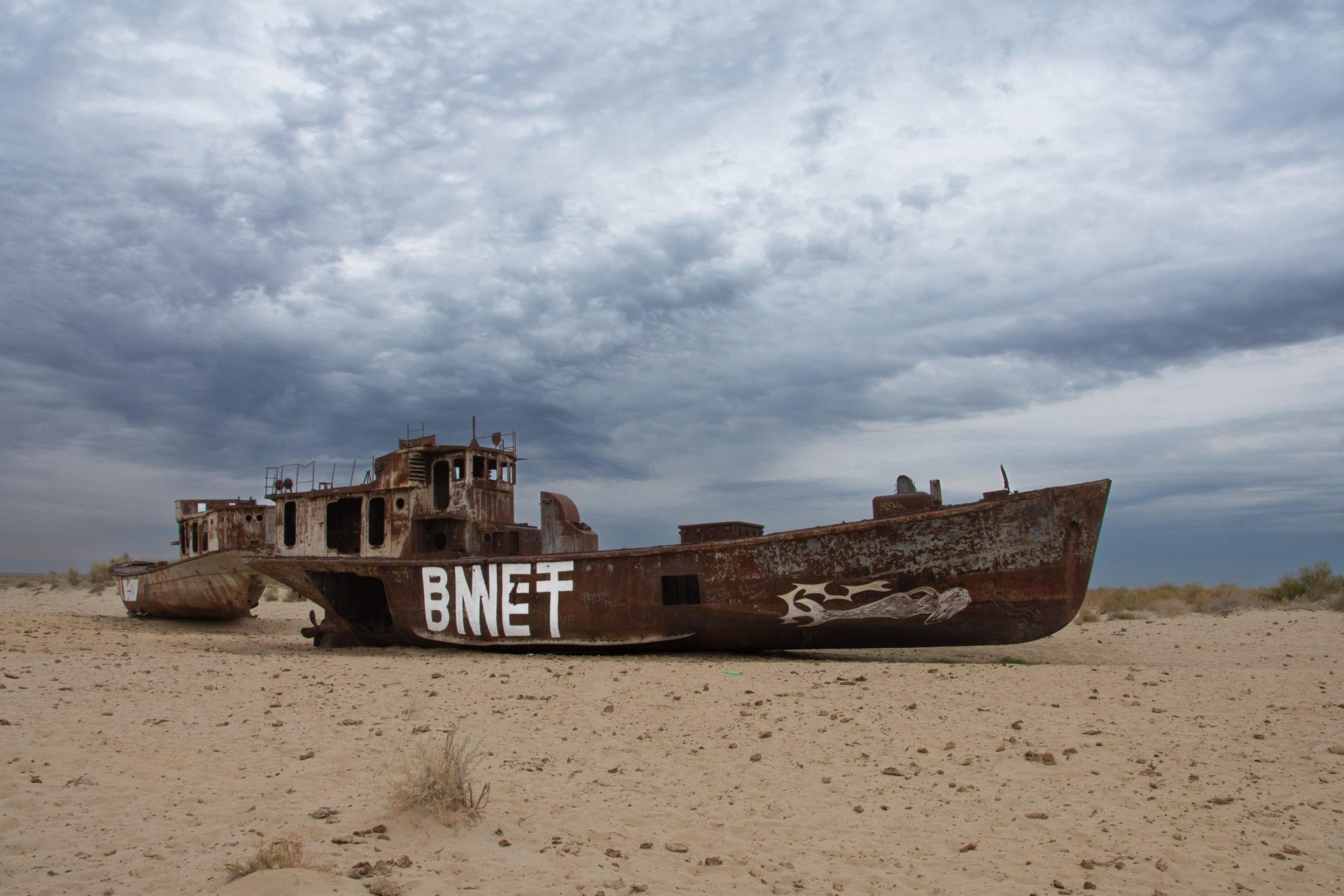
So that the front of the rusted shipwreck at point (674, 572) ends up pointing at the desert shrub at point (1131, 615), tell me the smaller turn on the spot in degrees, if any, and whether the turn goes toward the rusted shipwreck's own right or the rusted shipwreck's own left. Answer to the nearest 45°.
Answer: approximately 45° to the rusted shipwreck's own left

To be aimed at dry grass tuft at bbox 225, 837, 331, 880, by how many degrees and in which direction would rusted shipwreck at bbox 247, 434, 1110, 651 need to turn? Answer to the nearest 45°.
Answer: approximately 90° to its right

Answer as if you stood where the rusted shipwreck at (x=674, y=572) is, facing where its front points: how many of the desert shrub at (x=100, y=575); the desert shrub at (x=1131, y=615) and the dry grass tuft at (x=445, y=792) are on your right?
1

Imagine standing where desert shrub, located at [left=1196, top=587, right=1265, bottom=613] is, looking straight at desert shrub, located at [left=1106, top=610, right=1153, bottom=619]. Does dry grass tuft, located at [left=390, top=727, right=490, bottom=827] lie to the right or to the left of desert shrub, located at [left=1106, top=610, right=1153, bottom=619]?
left

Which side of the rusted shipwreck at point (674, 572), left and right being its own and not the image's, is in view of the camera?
right

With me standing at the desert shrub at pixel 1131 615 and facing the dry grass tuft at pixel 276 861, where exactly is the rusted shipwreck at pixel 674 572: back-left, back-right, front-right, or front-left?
front-right

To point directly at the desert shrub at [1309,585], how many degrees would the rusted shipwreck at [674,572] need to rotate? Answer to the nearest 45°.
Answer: approximately 45° to its left

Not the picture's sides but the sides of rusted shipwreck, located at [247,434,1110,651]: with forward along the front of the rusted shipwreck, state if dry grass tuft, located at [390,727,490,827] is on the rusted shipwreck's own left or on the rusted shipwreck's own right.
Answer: on the rusted shipwreck's own right

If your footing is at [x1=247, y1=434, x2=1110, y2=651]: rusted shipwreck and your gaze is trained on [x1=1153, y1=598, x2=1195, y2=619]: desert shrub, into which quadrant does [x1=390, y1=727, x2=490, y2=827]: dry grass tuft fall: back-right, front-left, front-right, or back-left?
back-right

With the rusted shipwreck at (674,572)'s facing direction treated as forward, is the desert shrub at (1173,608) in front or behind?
in front
